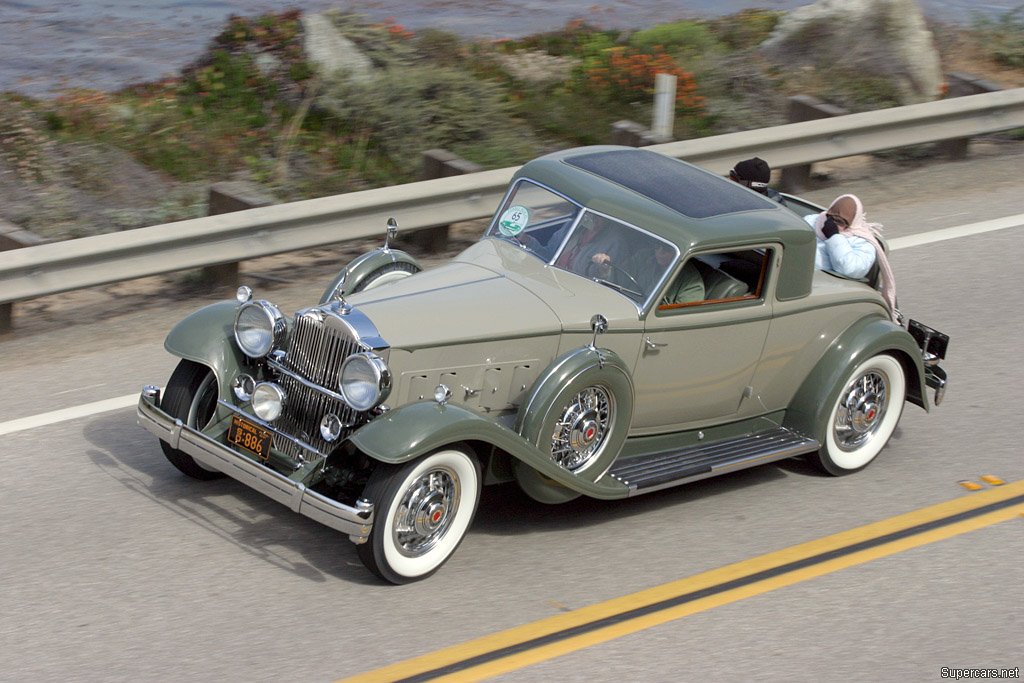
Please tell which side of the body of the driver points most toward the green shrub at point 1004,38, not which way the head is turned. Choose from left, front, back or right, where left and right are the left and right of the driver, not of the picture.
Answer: back

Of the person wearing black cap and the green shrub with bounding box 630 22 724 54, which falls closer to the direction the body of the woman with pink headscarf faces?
the person wearing black cap

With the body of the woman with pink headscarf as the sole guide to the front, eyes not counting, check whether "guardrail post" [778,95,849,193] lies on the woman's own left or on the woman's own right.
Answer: on the woman's own right

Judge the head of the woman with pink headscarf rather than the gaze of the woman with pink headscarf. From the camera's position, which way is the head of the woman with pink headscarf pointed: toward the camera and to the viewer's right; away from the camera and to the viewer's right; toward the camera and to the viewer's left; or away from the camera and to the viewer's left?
toward the camera and to the viewer's left

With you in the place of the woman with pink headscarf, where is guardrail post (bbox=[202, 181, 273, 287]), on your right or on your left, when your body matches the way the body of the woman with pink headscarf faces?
on your right

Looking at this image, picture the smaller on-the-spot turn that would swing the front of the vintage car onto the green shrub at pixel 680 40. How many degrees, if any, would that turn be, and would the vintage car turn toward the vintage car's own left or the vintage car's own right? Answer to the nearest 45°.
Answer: approximately 135° to the vintage car's own right

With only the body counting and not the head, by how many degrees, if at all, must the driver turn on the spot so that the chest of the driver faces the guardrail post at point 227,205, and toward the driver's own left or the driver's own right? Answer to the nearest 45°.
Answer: approximately 90° to the driver's own right

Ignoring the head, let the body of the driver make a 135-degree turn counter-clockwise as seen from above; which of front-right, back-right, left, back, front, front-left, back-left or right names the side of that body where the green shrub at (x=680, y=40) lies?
left

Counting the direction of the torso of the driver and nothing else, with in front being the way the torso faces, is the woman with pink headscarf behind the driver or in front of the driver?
behind

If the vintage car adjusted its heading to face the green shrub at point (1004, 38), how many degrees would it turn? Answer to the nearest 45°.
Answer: approximately 180°

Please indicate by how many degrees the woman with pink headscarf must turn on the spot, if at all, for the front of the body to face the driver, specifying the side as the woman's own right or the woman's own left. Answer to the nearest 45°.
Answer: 0° — they already face them
